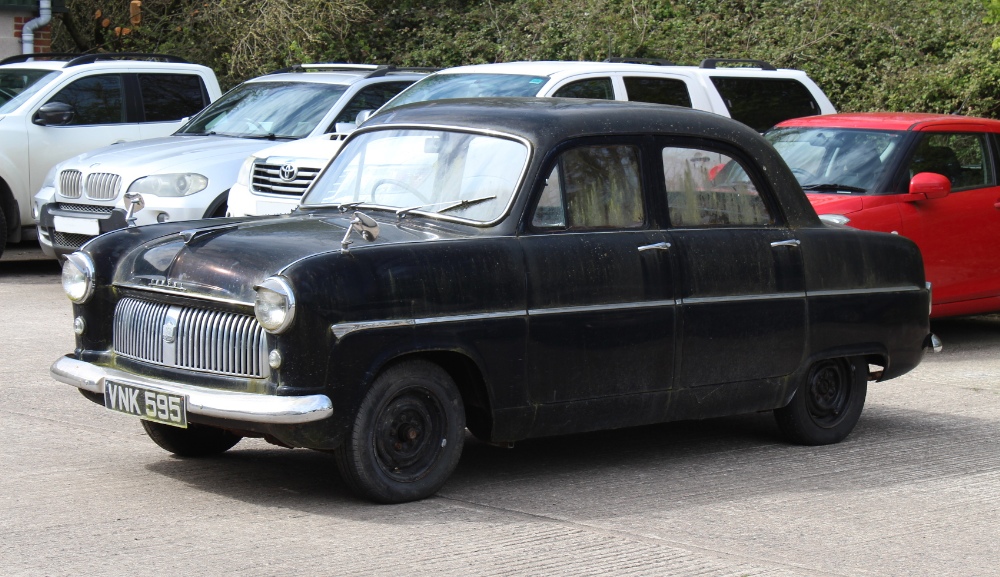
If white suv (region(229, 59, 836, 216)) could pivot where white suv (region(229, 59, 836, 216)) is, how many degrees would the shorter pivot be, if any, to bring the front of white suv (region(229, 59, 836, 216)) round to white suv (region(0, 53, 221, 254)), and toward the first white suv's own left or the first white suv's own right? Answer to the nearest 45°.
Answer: approximately 90° to the first white suv's own right

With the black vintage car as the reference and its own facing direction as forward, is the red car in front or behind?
behind

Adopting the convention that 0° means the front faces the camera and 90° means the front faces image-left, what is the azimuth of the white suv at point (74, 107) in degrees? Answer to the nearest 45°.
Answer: approximately 45°

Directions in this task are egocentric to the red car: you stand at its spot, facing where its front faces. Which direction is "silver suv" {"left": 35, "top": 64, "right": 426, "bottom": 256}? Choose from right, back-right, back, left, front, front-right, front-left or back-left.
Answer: front-right

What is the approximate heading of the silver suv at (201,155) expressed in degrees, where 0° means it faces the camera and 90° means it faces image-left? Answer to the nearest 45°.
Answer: approximately 45°

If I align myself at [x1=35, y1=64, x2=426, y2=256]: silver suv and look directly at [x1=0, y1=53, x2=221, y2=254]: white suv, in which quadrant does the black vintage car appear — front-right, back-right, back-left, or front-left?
back-left

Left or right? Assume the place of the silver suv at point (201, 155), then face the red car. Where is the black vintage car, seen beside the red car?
right

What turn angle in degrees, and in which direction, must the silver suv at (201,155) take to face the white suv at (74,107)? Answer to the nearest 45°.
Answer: approximately 90° to its right
